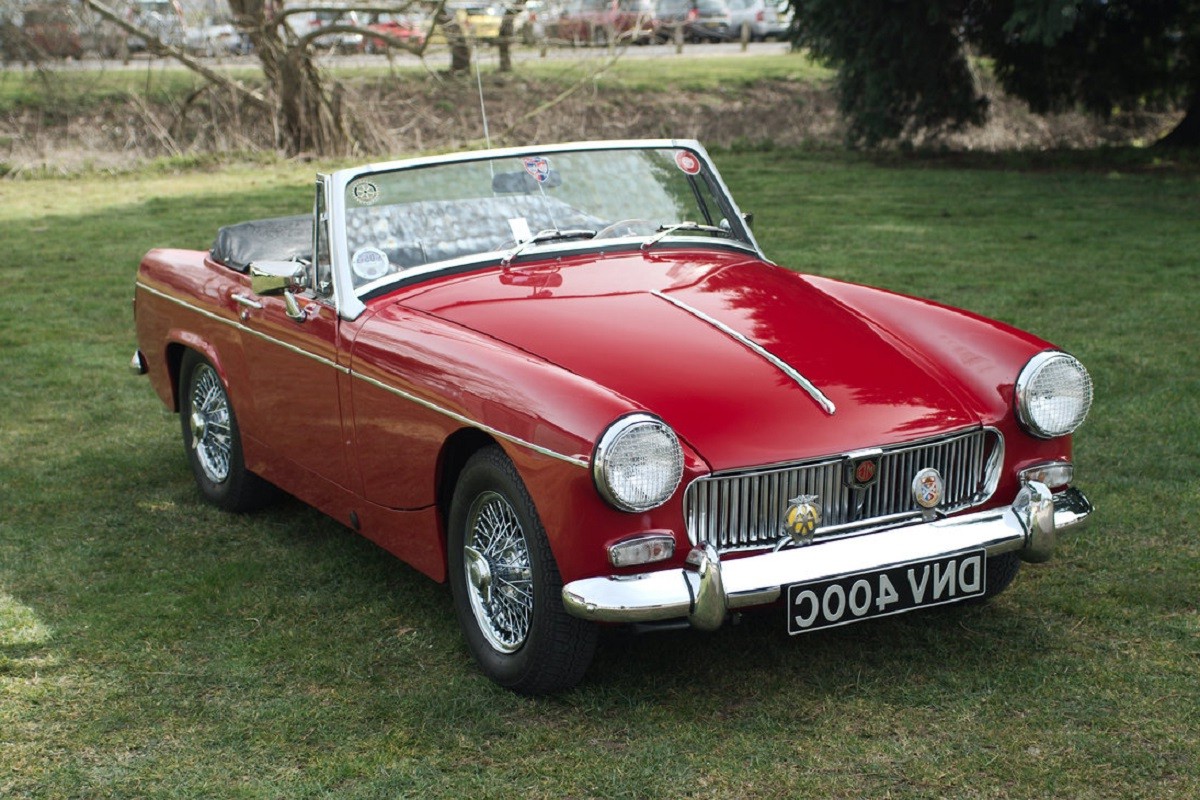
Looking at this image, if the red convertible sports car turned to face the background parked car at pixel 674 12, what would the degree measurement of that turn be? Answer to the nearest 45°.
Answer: approximately 135° to its left

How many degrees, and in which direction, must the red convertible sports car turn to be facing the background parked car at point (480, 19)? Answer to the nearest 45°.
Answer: approximately 135° to its left

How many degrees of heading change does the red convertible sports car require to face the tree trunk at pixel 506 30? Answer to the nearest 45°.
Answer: approximately 135° to its left

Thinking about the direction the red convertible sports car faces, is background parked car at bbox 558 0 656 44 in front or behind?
behind

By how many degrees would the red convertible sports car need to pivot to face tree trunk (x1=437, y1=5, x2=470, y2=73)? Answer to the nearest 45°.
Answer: approximately 135° to its left

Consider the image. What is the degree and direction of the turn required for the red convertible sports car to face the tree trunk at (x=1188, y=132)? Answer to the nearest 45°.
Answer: approximately 90° to its left

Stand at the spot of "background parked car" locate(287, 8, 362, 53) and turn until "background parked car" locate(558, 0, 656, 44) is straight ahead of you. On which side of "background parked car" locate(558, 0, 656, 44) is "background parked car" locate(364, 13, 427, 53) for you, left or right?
right

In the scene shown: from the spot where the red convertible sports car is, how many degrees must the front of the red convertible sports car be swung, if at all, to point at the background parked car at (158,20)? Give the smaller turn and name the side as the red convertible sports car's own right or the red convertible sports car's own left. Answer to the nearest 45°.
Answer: approximately 135° to the red convertible sports car's own left

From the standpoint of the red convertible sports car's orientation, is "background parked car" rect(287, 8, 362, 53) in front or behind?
behind

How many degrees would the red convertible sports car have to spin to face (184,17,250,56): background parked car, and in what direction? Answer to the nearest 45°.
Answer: approximately 135° to its left

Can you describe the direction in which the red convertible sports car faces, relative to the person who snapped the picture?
facing the viewer and to the right of the viewer
